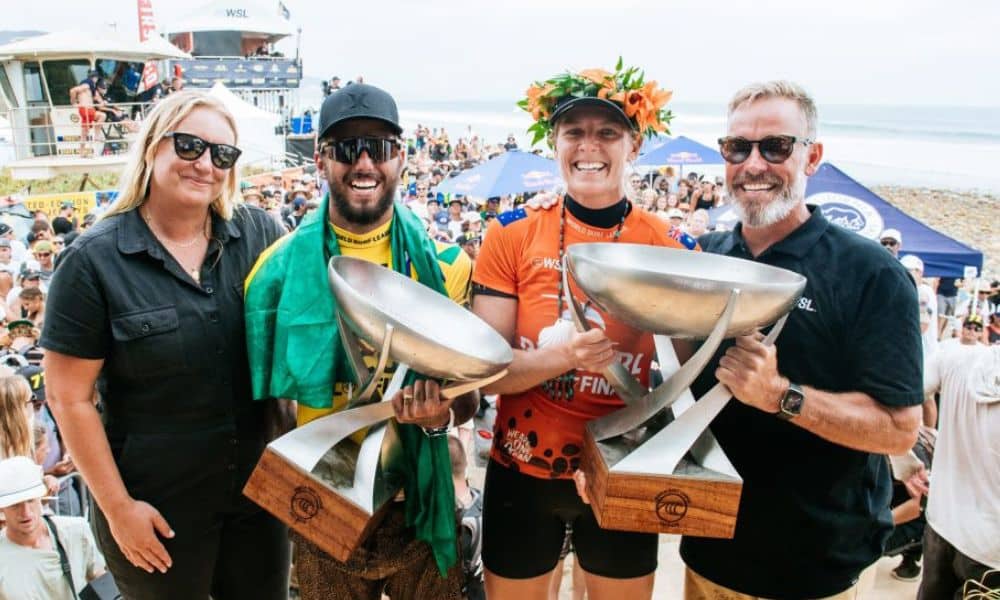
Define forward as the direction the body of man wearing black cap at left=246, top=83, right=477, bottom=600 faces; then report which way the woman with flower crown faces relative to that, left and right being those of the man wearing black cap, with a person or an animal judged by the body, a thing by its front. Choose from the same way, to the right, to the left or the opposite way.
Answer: the same way

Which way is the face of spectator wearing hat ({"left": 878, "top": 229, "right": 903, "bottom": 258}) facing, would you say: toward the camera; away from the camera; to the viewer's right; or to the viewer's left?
toward the camera

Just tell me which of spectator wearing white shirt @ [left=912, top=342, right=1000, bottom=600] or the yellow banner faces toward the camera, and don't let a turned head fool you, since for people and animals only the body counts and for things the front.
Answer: the yellow banner

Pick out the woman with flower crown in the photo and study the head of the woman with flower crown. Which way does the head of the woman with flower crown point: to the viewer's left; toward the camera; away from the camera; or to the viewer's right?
toward the camera

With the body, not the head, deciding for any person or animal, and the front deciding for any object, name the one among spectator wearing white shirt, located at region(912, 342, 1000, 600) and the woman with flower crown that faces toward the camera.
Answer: the woman with flower crown

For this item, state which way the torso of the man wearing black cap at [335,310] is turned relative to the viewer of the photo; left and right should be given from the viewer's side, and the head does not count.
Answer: facing the viewer

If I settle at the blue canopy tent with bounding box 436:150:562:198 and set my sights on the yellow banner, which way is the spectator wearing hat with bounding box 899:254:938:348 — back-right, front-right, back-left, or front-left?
back-left

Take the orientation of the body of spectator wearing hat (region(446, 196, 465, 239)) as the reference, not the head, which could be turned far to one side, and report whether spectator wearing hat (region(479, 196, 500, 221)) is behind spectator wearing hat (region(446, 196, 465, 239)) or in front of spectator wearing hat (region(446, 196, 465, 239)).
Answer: behind

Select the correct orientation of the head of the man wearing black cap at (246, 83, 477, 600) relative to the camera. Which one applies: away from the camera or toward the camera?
toward the camera

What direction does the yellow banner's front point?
toward the camera

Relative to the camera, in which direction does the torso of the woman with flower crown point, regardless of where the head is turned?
toward the camera

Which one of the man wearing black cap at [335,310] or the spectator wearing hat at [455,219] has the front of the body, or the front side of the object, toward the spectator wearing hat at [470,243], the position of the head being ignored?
the spectator wearing hat at [455,219]

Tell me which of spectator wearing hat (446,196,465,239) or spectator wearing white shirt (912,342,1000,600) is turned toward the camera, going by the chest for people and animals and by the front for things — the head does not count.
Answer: spectator wearing hat (446,196,465,239)

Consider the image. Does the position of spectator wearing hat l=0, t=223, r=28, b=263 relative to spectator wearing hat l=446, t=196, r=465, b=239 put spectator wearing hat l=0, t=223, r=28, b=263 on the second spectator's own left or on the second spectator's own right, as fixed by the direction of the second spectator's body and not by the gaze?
on the second spectator's own right
